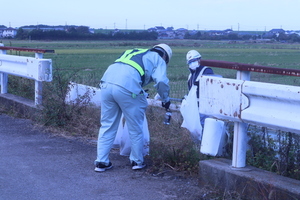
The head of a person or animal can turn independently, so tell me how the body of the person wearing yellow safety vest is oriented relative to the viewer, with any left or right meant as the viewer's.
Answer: facing away from the viewer and to the right of the viewer

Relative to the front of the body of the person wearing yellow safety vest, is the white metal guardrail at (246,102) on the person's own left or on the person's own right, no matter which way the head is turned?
on the person's own right

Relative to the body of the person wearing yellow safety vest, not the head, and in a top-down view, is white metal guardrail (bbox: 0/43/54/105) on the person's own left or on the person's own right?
on the person's own left

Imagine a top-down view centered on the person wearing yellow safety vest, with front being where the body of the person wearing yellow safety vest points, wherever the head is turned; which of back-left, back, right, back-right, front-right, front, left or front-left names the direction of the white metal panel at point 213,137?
right
